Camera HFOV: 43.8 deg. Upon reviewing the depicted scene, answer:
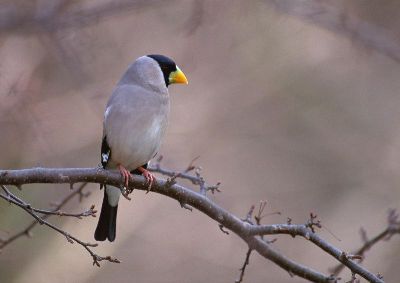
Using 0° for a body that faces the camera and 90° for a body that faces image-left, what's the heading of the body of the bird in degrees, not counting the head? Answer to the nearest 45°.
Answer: approximately 315°
